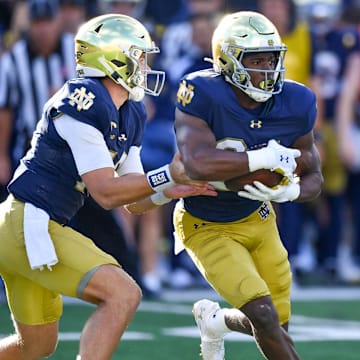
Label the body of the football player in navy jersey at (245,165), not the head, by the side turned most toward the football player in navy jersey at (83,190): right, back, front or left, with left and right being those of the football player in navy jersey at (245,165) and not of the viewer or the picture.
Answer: right

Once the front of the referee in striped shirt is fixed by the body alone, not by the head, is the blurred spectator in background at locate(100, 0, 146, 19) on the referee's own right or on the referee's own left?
on the referee's own left

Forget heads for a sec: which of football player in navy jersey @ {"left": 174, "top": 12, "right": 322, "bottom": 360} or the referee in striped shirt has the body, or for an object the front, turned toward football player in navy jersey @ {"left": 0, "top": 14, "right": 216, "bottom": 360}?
the referee in striped shirt

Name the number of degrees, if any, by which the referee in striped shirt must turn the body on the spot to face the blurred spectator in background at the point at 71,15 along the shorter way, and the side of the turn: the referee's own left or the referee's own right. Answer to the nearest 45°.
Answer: approximately 135° to the referee's own left

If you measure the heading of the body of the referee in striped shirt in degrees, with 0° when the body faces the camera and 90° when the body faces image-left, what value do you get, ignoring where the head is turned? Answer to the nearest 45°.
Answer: approximately 0°

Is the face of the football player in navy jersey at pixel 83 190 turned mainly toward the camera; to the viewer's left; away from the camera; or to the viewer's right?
to the viewer's right

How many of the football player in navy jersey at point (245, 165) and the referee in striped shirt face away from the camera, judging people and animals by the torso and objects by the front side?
0

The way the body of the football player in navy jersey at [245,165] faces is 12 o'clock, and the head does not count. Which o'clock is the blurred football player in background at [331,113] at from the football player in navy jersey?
The blurred football player in background is roughly at 8 o'clock from the football player in navy jersey.

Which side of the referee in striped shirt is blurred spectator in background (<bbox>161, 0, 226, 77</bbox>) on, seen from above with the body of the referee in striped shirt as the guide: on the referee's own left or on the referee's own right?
on the referee's own left

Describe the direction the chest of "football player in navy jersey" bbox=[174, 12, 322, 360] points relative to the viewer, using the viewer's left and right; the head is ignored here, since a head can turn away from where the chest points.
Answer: facing the viewer and to the right of the viewer
